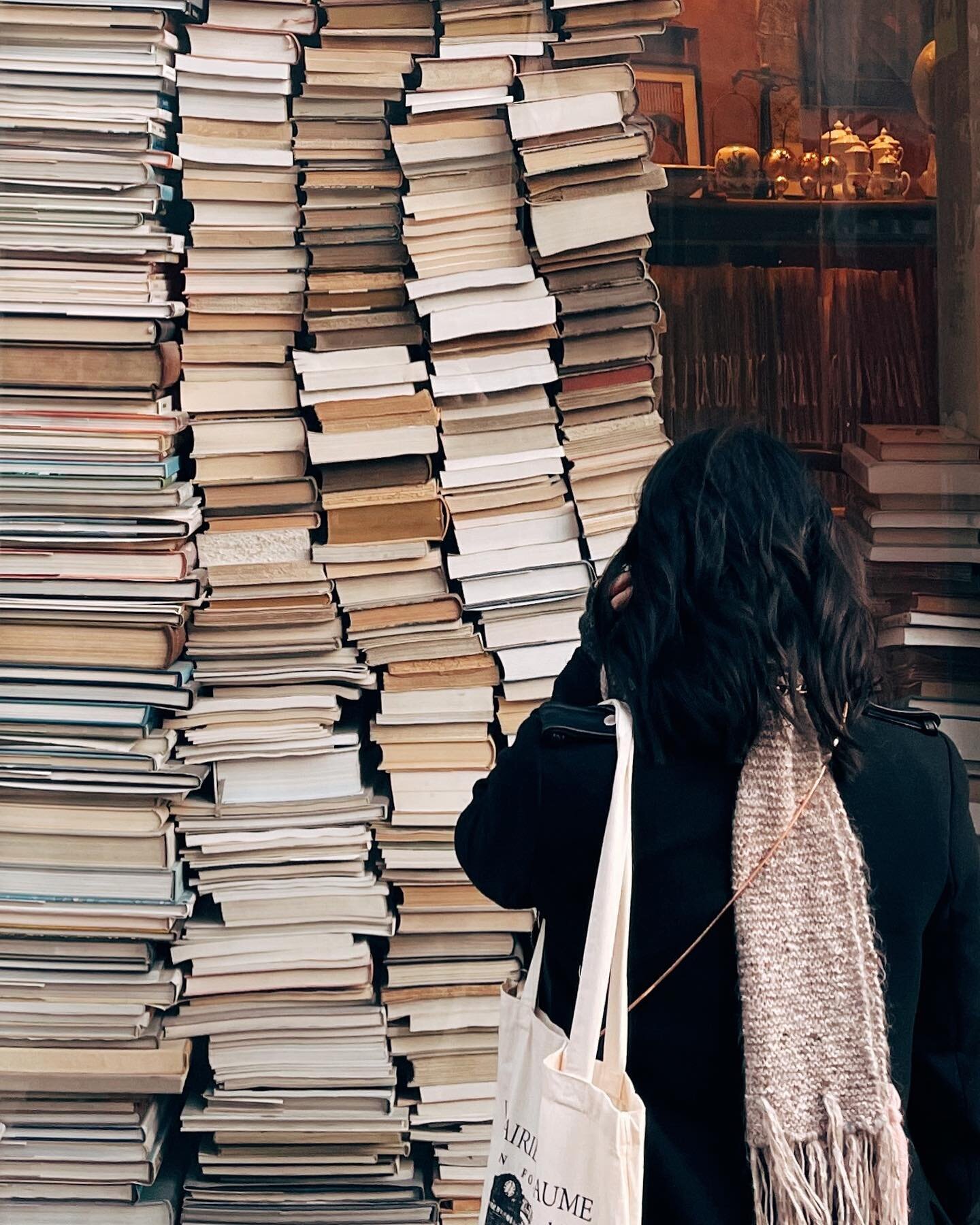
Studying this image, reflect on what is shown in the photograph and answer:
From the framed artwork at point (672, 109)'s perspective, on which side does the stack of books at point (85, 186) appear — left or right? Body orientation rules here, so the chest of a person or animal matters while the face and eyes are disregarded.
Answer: on its right

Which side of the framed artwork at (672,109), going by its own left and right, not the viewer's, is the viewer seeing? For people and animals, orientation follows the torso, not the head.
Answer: front
